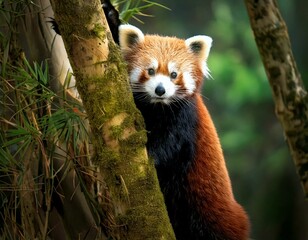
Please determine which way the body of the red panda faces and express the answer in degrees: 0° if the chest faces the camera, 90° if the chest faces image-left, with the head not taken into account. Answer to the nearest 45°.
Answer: approximately 45°

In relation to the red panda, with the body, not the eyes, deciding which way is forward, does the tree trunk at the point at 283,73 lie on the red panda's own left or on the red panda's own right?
on the red panda's own left

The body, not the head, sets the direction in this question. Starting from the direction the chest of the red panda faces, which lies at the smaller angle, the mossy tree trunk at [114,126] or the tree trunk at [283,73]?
the mossy tree trunk
